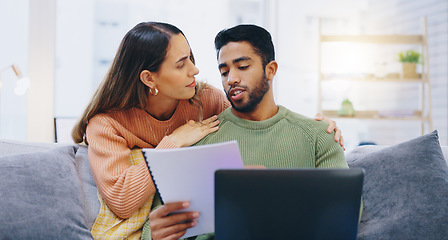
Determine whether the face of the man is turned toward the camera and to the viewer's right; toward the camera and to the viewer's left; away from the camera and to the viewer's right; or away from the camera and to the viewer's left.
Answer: toward the camera and to the viewer's left

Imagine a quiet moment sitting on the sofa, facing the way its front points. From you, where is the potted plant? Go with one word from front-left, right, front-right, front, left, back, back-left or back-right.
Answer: back-left

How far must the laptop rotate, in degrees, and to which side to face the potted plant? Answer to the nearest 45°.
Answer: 0° — it already faces it

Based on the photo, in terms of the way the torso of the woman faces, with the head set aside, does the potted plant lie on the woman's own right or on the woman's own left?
on the woman's own left

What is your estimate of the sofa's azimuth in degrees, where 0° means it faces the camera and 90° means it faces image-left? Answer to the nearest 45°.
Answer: approximately 0°

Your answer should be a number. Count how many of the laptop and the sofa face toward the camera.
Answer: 1

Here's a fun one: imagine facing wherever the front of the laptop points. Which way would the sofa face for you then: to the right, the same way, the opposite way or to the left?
the opposite way

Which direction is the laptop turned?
away from the camera

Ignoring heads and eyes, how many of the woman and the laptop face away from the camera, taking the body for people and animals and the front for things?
1

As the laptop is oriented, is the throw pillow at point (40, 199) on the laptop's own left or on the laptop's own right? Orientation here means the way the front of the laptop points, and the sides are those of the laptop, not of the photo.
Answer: on the laptop's own left

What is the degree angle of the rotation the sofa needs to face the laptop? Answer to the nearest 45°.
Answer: approximately 45° to its left
